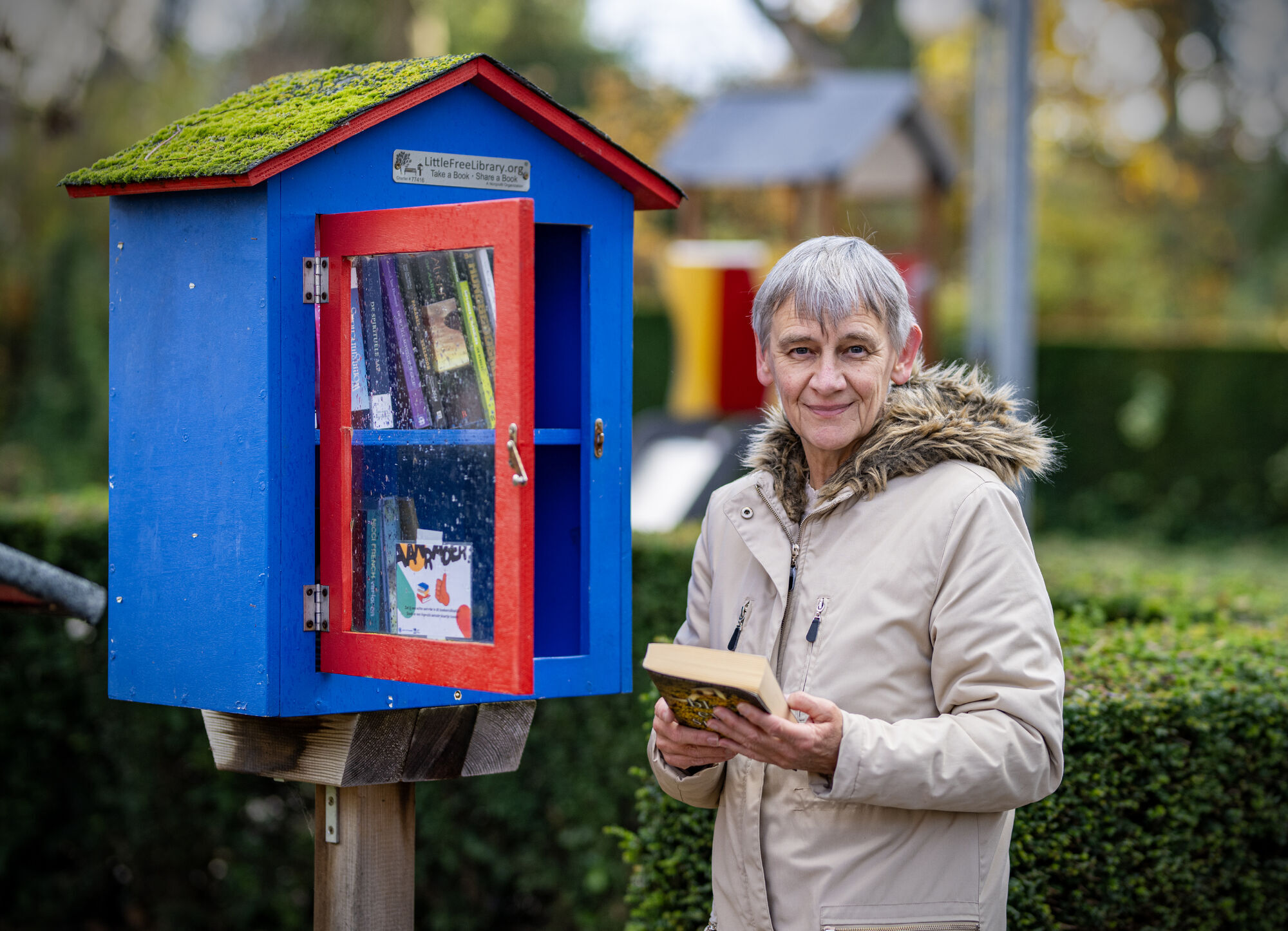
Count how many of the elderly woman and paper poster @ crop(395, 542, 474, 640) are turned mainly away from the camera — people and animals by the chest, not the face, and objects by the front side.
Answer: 0

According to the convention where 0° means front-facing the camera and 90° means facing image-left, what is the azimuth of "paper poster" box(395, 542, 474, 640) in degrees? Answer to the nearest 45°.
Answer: approximately 0°

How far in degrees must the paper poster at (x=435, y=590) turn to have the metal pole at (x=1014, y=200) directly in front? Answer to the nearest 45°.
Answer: approximately 135° to its left

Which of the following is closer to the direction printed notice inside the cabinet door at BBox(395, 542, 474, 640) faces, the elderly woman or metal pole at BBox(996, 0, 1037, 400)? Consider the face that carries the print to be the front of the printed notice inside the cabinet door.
the elderly woman

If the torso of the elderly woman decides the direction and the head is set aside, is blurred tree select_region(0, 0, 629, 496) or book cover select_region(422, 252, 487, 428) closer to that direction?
the book cover

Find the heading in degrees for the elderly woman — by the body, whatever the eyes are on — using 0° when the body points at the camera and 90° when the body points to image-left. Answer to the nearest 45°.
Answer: approximately 45°

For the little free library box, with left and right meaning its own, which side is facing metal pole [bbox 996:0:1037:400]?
left
